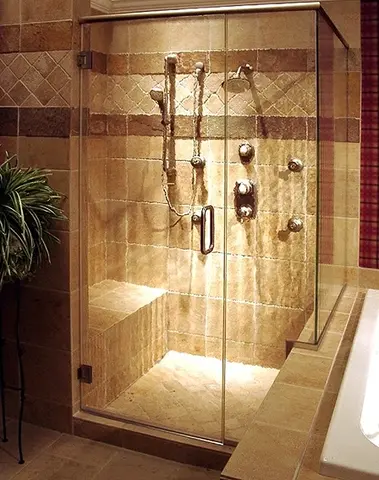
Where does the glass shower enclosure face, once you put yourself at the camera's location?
facing the viewer

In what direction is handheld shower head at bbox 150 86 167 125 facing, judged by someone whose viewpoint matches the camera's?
facing the viewer and to the left of the viewer

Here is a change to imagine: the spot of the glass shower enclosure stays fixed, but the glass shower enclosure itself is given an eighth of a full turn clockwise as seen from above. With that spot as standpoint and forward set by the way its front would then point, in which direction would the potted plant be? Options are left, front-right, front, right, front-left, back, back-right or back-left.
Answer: front

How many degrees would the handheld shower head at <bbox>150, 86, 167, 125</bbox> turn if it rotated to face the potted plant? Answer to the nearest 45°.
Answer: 0° — it already faces it
